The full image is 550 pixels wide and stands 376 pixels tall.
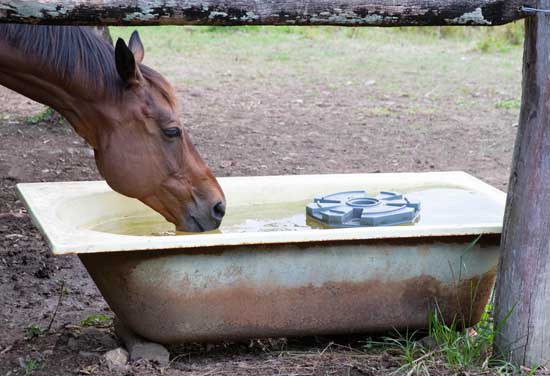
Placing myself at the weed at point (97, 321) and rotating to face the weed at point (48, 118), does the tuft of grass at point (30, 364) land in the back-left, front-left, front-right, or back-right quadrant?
back-left

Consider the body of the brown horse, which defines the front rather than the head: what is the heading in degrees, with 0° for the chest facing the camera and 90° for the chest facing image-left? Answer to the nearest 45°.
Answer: approximately 270°

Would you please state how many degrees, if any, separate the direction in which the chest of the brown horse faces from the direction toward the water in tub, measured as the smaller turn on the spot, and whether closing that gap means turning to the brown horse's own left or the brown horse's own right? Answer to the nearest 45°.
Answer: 0° — it already faces it
